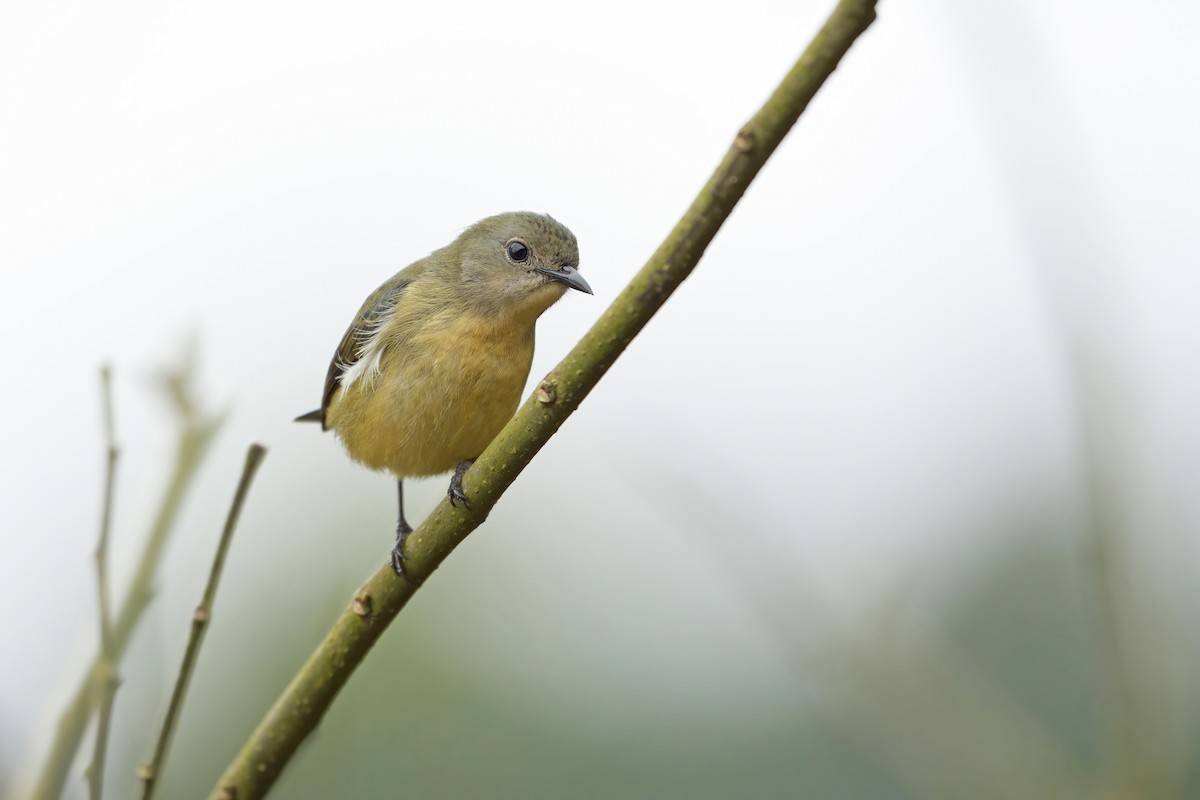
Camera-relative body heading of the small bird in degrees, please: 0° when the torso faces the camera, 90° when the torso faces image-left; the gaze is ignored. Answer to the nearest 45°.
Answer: approximately 315°
